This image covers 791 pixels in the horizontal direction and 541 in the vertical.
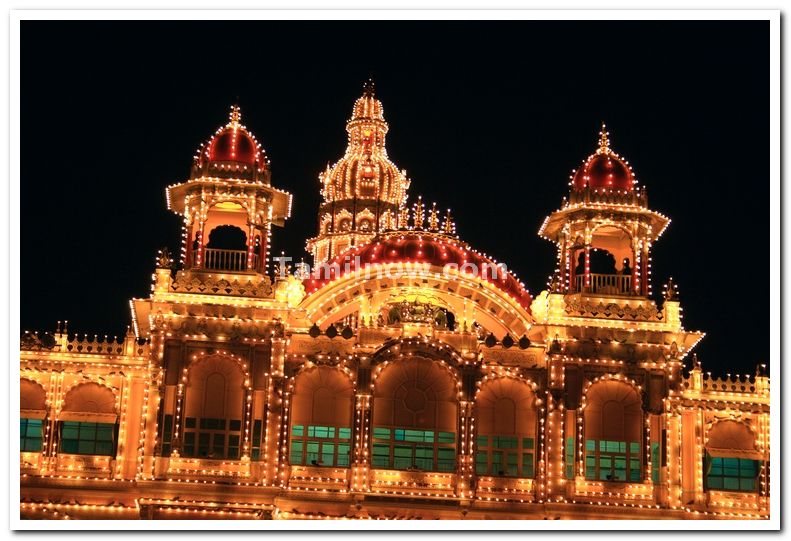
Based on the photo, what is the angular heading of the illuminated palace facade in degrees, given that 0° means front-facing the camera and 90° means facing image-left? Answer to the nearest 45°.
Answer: approximately 0°
